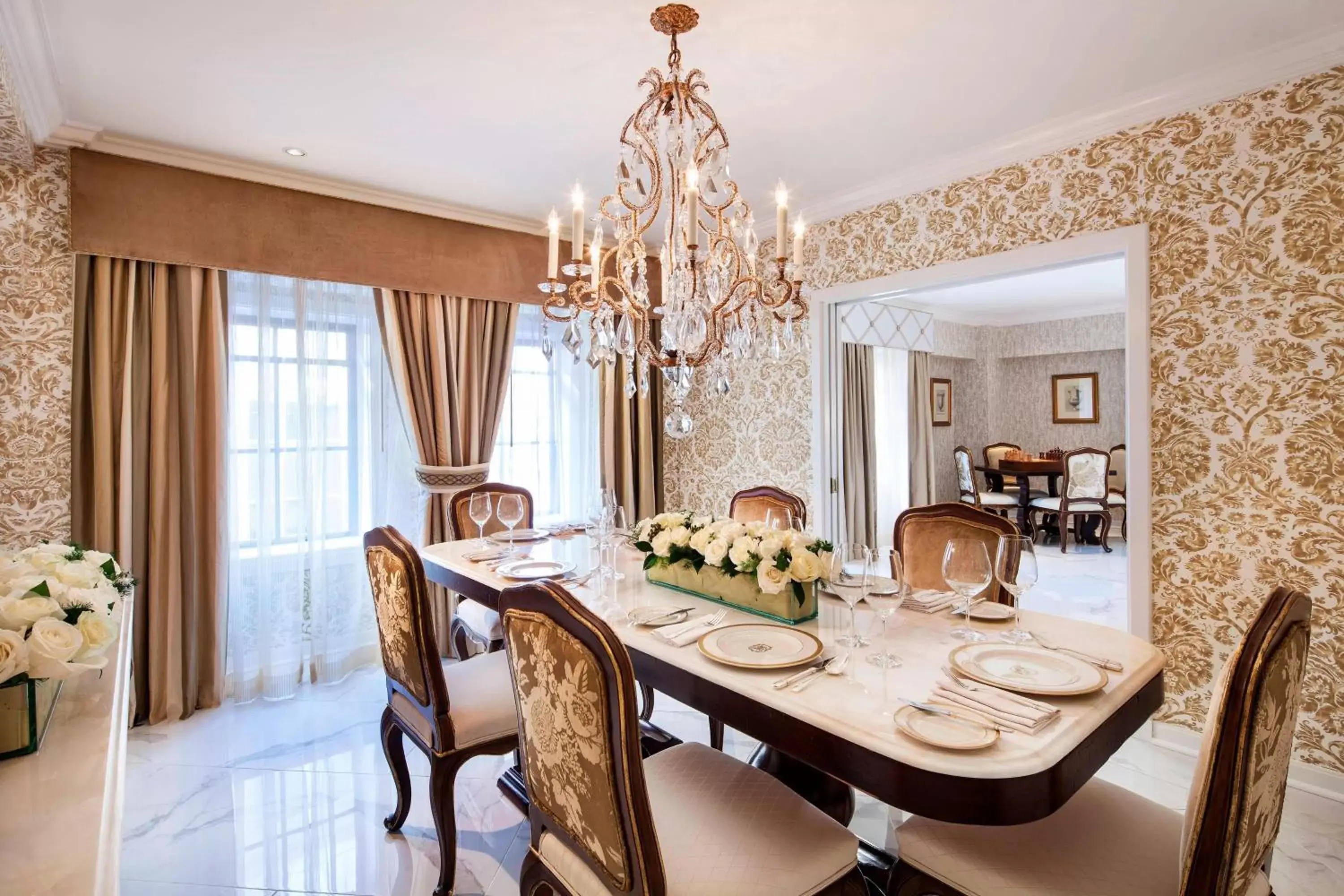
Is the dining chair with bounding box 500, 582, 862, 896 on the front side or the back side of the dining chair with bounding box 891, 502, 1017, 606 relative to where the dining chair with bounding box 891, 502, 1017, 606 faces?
on the front side

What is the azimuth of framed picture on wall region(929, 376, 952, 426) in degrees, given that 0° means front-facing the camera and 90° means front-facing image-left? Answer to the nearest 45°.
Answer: approximately 315°

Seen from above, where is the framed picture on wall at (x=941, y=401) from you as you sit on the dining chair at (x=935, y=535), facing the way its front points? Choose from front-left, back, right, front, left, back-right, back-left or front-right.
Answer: back-right

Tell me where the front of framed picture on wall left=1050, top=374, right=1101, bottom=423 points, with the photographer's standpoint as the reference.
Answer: facing the viewer

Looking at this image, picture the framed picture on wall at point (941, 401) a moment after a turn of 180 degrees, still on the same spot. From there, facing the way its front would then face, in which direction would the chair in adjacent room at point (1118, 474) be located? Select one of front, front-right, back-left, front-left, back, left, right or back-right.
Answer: back-right

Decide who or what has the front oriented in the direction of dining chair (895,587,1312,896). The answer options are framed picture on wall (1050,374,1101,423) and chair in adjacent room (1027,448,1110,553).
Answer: the framed picture on wall

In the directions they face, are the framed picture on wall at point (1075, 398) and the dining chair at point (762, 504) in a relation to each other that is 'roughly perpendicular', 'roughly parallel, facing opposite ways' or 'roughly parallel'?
roughly parallel

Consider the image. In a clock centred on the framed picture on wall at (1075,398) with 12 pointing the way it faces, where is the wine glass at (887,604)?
The wine glass is roughly at 12 o'clock from the framed picture on wall.

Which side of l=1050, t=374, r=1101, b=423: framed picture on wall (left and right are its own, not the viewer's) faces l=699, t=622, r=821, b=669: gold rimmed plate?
front

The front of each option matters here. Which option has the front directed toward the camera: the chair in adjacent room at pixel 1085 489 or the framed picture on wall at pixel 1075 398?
the framed picture on wall

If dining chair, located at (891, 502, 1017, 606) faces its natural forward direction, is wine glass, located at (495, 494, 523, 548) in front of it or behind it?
in front

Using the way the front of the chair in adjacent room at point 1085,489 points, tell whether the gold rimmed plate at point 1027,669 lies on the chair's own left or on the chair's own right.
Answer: on the chair's own left

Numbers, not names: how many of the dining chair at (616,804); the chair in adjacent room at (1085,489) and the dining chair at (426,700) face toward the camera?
0

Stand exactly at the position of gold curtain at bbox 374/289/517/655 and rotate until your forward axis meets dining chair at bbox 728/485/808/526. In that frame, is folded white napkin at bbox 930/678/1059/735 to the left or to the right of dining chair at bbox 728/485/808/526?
right

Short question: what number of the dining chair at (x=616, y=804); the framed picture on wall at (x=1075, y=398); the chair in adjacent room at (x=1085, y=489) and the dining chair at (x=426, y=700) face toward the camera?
1

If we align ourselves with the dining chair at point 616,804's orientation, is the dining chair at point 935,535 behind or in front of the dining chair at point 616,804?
in front

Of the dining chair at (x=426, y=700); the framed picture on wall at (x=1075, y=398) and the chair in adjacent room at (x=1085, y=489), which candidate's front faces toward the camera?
the framed picture on wall

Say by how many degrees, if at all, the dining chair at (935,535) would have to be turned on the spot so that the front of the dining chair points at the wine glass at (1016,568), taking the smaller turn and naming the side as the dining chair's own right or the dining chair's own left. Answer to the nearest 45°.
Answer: approximately 45° to the dining chair's own left

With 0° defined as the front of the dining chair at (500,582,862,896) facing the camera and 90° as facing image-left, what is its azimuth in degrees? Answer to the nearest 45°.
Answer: approximately 225°

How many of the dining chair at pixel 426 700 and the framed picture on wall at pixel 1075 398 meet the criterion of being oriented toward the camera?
1
